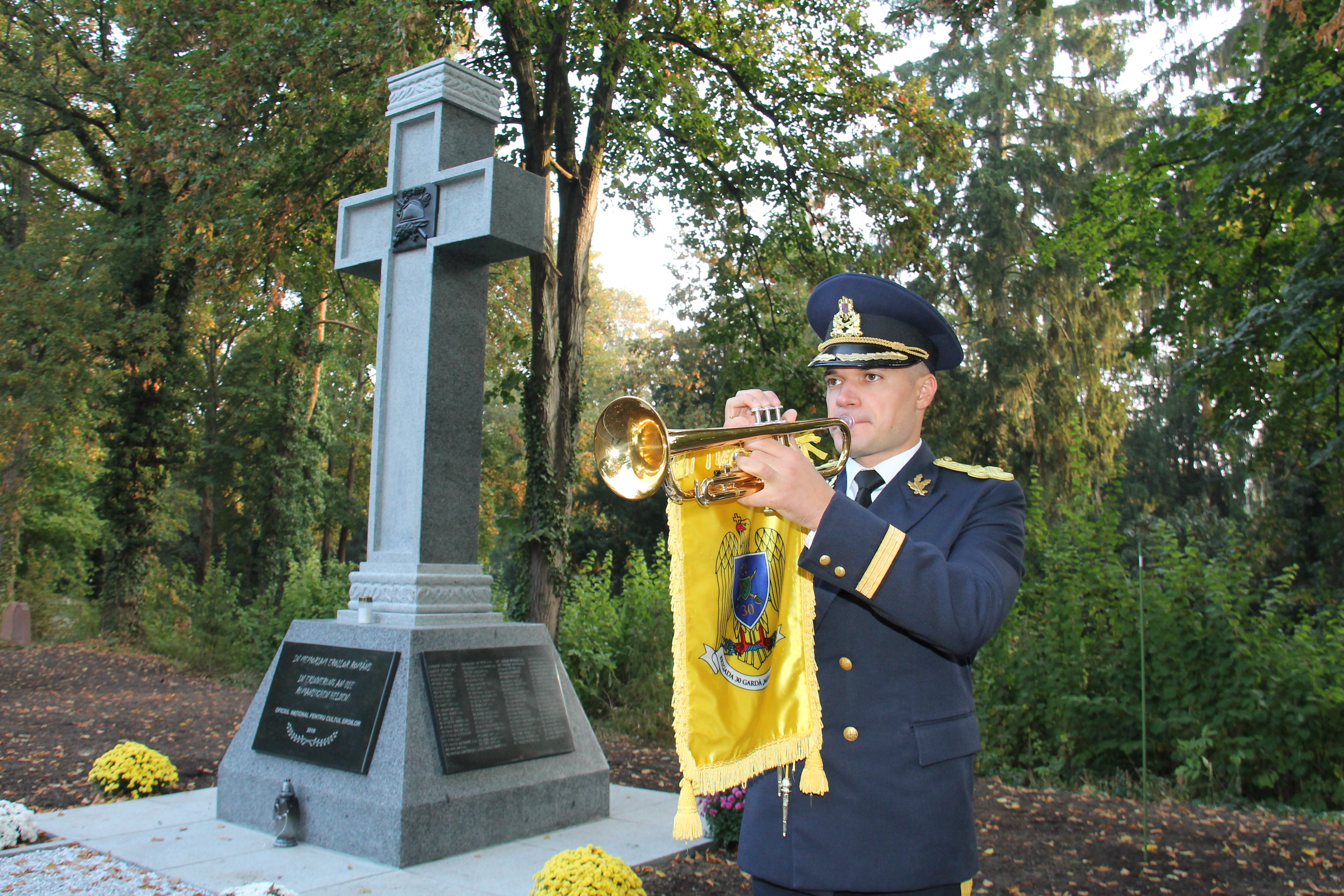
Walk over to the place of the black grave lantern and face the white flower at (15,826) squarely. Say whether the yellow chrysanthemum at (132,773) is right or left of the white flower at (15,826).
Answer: right

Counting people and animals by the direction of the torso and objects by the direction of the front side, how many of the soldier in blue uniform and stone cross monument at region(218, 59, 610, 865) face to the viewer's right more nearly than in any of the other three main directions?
0

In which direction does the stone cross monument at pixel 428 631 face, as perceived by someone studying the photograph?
facing the viewer and to the left of the viewer

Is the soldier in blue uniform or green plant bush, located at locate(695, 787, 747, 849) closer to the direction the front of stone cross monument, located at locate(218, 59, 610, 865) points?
the soldier in blue uniform

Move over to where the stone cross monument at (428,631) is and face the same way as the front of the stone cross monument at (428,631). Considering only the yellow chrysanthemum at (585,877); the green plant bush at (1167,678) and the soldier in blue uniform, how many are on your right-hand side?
0

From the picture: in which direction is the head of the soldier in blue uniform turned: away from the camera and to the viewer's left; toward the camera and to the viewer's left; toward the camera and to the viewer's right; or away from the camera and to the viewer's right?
toward the camera and to the viewer's left

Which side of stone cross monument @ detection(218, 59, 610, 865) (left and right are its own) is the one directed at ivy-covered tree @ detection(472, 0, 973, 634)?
back

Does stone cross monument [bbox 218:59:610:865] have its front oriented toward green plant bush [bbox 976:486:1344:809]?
no

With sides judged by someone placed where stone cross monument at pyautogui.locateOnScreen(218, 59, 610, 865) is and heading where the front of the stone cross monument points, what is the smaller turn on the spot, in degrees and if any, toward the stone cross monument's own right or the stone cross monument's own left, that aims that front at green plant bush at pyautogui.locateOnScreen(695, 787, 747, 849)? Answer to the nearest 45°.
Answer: approximately 90° to the stone cross monument's own left

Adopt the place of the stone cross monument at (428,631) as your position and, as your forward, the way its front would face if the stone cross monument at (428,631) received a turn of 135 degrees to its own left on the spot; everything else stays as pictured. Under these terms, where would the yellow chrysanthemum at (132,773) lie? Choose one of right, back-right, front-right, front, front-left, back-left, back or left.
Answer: back-left

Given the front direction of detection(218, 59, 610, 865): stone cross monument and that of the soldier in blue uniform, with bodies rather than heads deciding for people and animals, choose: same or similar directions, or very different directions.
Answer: same or similar directions

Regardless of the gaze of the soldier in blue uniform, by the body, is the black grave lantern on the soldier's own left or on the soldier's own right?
on the soldier's own right

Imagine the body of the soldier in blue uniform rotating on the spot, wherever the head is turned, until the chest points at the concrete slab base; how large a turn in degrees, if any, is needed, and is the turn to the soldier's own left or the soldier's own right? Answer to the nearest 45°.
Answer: approximately 90° to the soldier's own right

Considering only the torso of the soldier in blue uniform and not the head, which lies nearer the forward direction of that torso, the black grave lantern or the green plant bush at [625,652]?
the black grave lantern

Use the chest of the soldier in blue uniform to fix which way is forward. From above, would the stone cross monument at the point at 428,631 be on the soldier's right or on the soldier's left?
on the soldier's right

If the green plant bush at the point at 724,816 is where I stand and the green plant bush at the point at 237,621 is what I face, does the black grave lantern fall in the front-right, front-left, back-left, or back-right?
front-left

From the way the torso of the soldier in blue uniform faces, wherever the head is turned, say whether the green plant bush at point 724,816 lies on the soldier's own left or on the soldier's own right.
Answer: on the soldier's own right

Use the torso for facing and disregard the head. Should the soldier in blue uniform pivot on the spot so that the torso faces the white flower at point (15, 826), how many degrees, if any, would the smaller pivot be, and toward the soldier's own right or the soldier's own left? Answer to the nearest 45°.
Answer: approximately 90° to the soldier's own right
